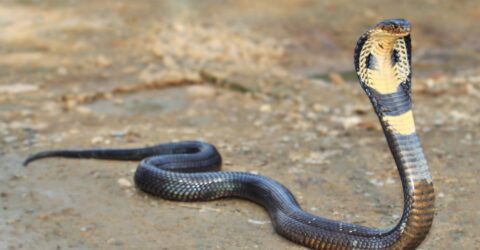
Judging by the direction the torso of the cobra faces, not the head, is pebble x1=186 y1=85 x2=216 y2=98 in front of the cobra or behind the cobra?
behind

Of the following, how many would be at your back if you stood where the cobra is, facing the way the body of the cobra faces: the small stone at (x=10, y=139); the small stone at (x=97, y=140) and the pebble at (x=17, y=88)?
3

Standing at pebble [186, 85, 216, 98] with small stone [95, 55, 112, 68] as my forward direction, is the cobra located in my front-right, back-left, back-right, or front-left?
back-left

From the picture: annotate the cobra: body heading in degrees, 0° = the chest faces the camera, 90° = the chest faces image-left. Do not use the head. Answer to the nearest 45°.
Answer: approximately 315°

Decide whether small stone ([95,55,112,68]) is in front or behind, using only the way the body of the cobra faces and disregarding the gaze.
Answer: behind

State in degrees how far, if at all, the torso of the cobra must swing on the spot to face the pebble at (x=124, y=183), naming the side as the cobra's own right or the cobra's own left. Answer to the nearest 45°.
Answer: approximately 180°

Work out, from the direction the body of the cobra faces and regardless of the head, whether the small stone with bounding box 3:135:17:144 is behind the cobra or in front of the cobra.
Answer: behind

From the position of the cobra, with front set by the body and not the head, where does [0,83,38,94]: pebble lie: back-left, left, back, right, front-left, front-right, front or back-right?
back

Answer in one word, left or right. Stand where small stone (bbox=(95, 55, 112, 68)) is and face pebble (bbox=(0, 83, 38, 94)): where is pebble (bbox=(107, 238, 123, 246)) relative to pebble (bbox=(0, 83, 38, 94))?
left

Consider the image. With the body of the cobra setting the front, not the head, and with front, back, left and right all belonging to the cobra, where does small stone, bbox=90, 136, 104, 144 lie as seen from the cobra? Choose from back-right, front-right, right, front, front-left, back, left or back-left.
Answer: back
